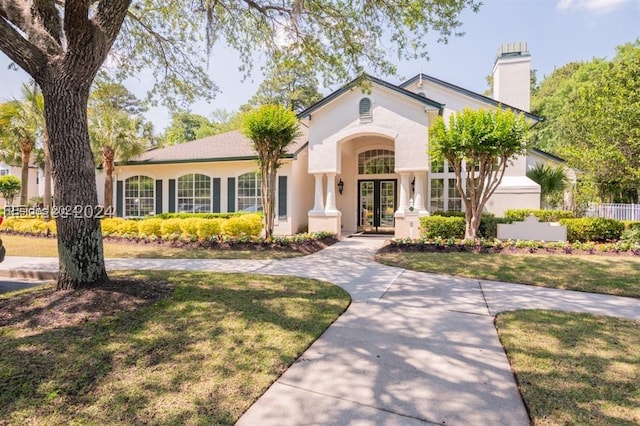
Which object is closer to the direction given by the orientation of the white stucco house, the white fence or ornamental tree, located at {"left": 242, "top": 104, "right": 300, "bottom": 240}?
the ornamental tree

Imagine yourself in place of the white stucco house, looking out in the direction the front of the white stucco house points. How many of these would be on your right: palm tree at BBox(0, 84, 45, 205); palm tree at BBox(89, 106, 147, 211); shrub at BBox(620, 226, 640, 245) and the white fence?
2

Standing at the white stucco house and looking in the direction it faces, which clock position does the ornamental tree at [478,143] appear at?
The ornamental tree is roughly at 11 o'clock from the white stucco house.

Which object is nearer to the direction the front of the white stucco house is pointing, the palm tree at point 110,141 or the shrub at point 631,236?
the shrub

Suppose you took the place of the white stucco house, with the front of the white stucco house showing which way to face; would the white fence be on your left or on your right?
on your left

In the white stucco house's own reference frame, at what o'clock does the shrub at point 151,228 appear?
The shrub is roughly at 2 o'clock from the white stucco house.

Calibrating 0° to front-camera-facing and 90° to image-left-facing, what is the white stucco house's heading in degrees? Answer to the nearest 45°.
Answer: approximately 0°

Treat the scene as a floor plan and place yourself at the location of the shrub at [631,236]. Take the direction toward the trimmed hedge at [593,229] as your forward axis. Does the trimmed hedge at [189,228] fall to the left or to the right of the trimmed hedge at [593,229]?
left

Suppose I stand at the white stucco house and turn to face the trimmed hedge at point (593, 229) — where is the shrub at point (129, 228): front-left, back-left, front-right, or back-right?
back-right

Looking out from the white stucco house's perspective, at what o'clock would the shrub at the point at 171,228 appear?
The shrub is roughly at 2 o'clock from the white stucco house.

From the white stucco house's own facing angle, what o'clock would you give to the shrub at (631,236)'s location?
The shrub is roughly at 10 o'clock from the white stucco house.
